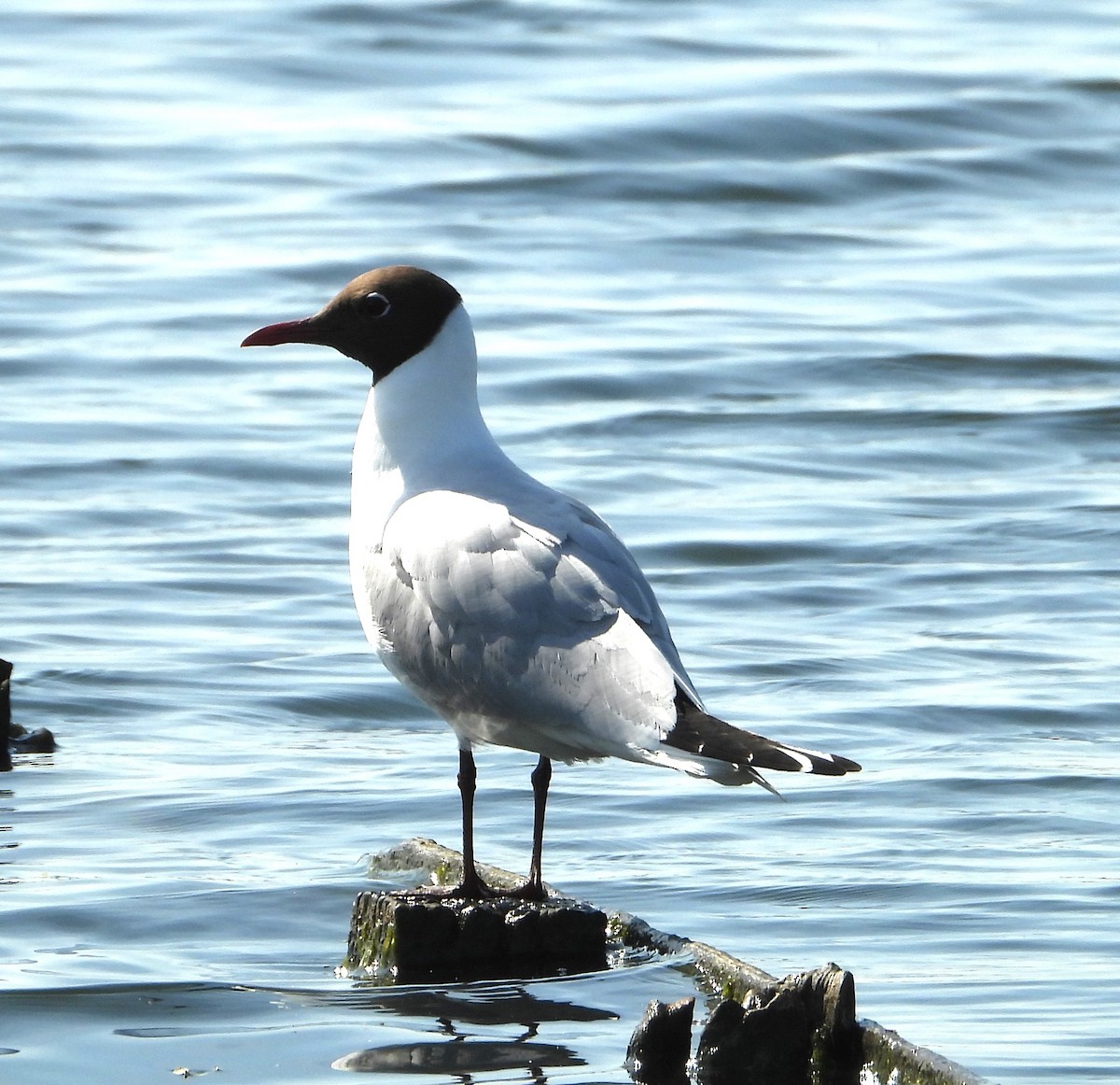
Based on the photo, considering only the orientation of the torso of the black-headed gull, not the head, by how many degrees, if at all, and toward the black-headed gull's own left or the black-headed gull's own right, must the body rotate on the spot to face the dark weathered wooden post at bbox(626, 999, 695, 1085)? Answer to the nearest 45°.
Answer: approximately 90° to the black-headed gull's own left

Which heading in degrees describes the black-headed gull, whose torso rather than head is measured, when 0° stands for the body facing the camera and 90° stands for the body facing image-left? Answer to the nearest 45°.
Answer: approximately 90°

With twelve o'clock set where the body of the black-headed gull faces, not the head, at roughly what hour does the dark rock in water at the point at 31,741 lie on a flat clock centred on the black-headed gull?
The dark rock in water is roughly at 2 o'clock from the black-headed gull.

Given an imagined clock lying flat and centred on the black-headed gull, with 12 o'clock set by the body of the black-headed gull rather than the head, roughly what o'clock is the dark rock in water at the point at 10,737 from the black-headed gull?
The dark rock in water is roughly at 2 o'clock from the black-headed gull.
